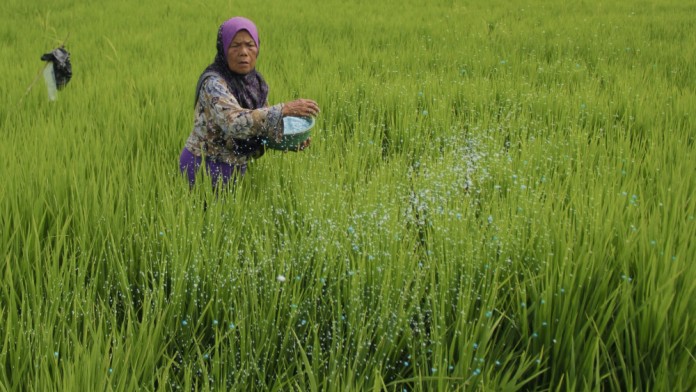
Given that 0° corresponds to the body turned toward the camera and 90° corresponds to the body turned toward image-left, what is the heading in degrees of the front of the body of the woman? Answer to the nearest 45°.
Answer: approximately 315°
